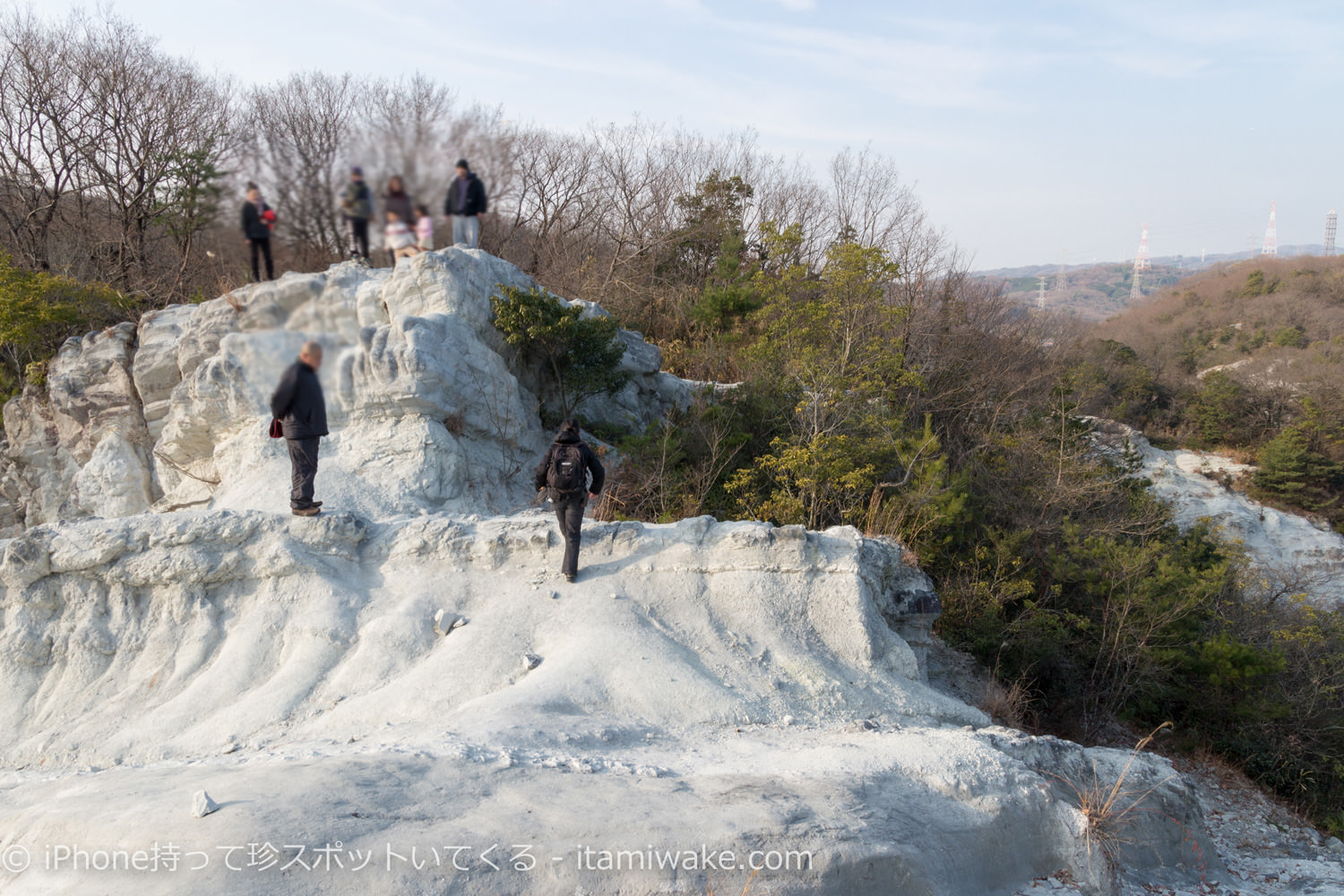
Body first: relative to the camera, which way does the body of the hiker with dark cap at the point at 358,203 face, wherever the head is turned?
toward the camera

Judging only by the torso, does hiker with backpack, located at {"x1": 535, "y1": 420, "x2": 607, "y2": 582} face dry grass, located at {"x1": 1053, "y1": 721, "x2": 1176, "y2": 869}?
no

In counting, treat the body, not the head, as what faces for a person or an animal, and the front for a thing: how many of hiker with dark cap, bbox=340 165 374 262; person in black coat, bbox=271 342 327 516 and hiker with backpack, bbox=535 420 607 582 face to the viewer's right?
1

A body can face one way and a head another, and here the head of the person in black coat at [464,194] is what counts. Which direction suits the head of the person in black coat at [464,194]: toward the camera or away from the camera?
toward the camera

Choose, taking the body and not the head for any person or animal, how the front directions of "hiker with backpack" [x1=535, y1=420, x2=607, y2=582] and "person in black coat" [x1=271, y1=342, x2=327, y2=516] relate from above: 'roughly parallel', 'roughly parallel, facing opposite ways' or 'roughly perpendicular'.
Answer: roughly perpendicular

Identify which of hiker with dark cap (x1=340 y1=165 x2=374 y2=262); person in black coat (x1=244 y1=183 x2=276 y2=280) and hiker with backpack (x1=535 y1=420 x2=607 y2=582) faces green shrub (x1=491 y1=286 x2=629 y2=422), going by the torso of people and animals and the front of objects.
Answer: hiker with backpack (x1=535 y1=420 x2=607 y2=582)

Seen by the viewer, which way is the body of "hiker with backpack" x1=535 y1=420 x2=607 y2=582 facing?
away from the camera

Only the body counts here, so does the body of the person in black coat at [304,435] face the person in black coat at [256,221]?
no

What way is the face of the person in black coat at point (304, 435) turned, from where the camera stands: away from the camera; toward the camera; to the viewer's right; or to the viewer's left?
to the viewer's right

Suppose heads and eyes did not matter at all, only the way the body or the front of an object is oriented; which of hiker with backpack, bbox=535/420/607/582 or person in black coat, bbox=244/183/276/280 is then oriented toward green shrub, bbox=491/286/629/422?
the hiker with backpack

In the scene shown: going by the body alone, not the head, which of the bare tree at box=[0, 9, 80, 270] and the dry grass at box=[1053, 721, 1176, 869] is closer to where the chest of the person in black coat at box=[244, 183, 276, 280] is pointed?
the dry grass
